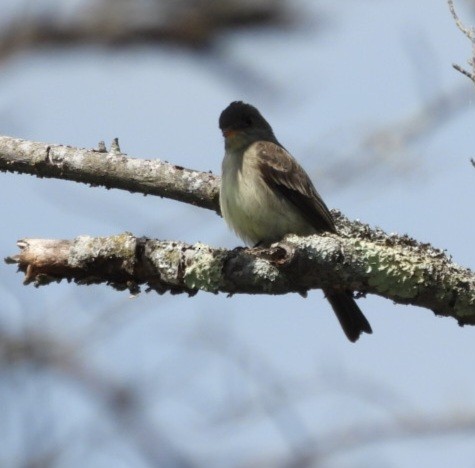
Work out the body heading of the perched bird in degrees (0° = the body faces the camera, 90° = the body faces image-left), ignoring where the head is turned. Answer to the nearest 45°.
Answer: approximately 45°
